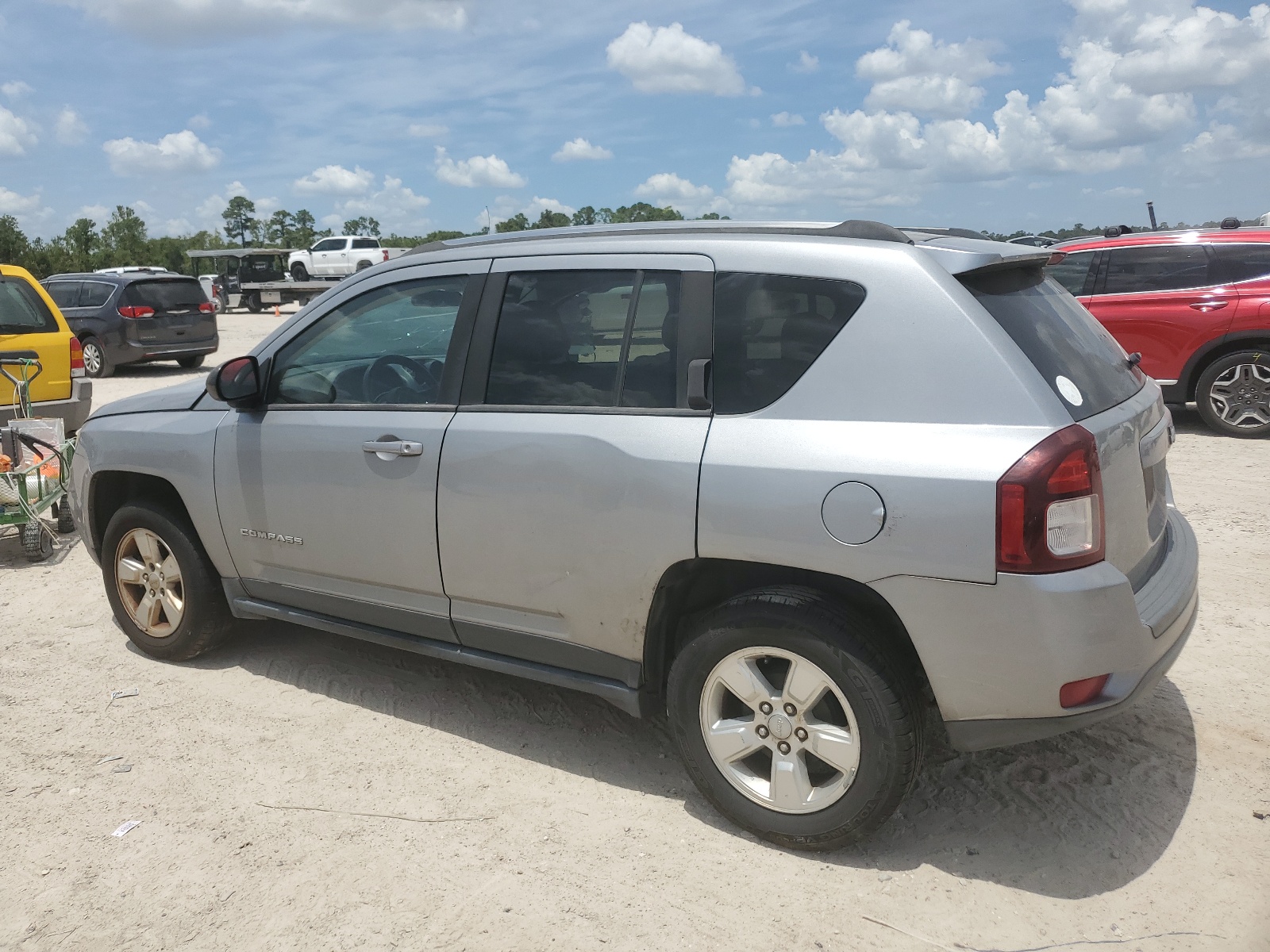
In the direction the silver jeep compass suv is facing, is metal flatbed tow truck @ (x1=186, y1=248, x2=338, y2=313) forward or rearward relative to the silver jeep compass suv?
forward

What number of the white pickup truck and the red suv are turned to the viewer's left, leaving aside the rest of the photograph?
2

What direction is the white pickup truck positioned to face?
to the viewer's left

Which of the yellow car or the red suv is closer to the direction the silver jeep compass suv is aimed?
the yellow car

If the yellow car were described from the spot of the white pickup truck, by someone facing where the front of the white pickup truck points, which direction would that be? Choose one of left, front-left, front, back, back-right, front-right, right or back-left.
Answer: left

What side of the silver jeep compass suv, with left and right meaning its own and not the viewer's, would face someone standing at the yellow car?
front

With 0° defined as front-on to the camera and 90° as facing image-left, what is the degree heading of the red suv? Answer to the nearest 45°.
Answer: approximately 90°

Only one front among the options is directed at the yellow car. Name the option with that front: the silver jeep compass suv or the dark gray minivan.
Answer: the silver jeep compass suv

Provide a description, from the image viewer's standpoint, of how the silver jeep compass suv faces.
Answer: facing away from the viewer and to the left of the viewer

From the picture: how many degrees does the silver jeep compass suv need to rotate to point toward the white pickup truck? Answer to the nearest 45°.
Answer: approximately 45° to its right

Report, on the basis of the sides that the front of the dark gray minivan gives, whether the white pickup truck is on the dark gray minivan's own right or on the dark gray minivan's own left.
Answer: on the dark gray minivan's own right

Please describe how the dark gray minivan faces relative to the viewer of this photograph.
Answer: facing away from the viewer and to the left of the viewer
